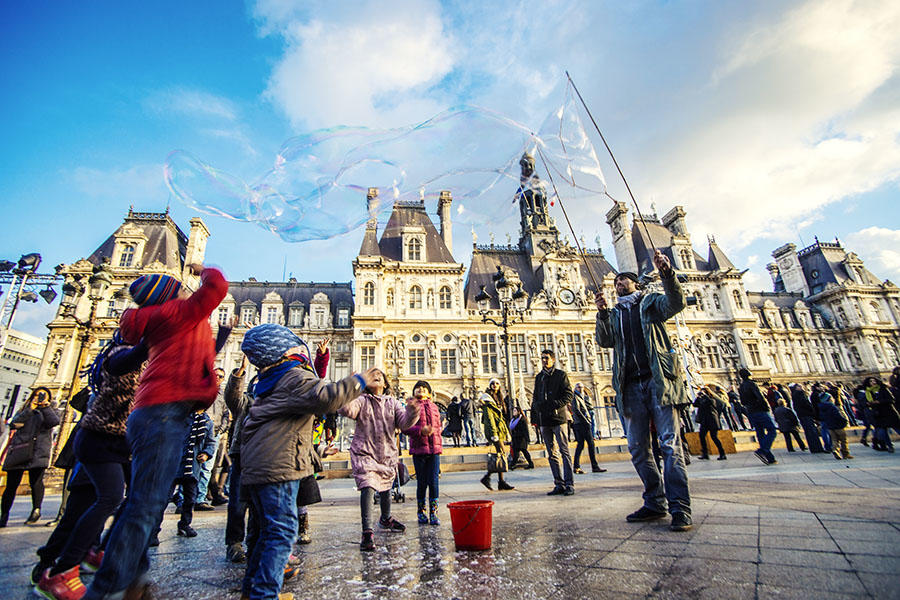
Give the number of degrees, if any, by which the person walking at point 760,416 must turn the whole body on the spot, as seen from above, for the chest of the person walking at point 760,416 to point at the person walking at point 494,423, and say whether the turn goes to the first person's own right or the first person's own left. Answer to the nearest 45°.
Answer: approximately 45° to the first person's own left
